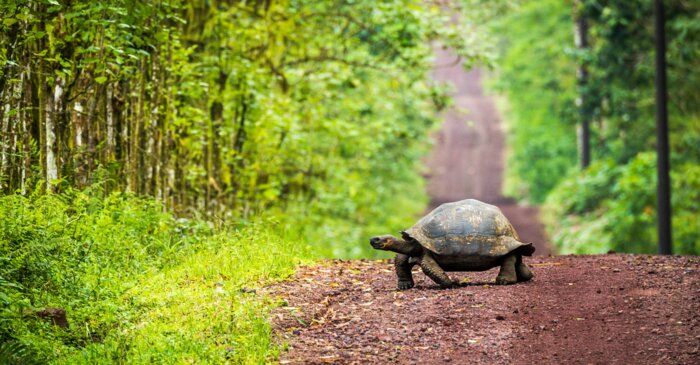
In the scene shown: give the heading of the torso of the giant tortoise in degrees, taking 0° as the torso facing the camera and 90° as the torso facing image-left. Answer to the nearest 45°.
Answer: approximately 90°

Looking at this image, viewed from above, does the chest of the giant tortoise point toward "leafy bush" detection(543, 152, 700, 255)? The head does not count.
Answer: no

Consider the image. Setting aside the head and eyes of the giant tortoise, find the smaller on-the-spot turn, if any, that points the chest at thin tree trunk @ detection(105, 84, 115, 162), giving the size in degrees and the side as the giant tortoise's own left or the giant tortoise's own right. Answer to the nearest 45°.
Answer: approximately 45° to the giant tortoise's own right

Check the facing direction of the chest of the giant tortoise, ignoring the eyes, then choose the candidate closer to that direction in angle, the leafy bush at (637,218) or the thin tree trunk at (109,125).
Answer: the thin tree trunk

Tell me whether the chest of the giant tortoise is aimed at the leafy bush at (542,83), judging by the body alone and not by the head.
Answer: no

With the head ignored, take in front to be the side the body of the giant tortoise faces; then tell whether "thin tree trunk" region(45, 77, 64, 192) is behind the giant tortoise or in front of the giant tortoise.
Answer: in front

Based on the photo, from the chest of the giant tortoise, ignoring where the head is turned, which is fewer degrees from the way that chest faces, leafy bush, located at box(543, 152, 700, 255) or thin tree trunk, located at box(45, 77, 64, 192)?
the thin tree trunk
